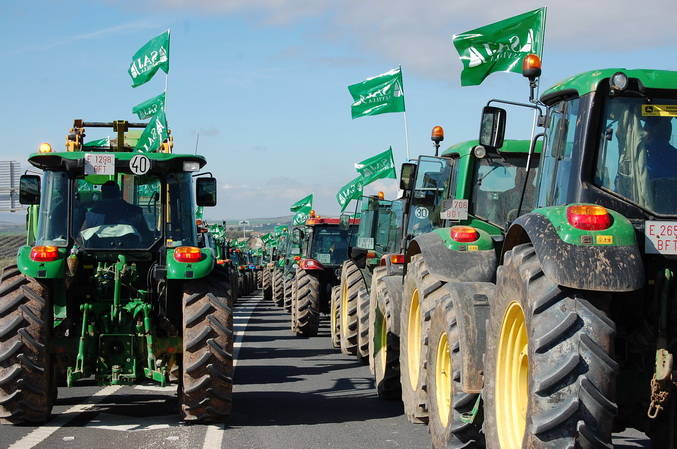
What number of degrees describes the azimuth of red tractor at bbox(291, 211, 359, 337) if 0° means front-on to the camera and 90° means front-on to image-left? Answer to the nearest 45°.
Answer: approximately 180°

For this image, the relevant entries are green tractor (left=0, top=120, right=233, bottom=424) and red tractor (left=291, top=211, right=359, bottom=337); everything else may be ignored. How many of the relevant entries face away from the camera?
2

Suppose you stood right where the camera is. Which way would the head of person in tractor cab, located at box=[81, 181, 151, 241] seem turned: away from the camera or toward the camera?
away from the camera

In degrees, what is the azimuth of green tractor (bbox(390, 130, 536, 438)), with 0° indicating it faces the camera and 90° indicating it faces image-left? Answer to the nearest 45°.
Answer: approximately 135°

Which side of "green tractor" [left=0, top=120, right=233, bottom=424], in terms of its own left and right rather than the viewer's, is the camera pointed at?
back

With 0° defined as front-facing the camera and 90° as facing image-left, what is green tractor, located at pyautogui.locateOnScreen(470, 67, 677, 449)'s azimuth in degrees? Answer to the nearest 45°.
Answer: approximately 135°
